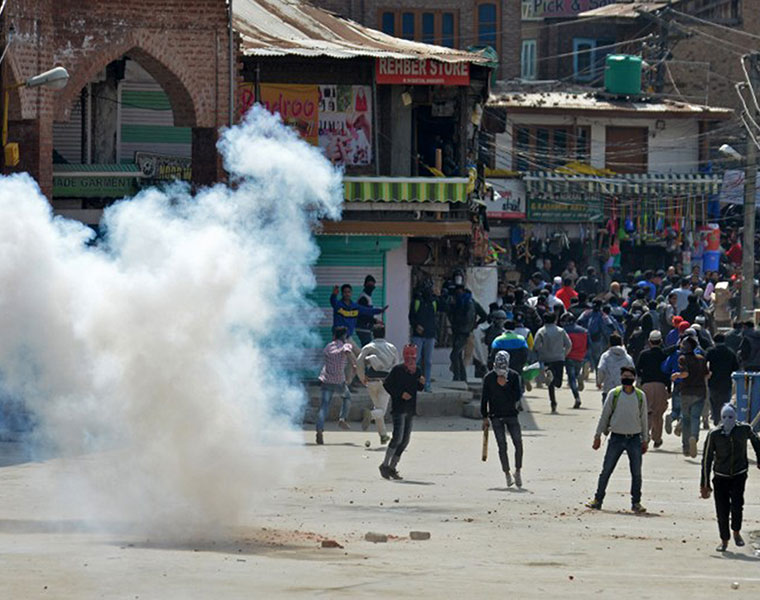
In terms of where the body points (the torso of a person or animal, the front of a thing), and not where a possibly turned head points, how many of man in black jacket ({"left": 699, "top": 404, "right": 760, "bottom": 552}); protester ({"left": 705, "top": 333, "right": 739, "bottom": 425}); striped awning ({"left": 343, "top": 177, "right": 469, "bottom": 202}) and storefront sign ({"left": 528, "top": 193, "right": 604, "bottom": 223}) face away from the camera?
1

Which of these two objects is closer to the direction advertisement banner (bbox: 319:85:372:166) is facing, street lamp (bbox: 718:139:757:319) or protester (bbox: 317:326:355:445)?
the protester

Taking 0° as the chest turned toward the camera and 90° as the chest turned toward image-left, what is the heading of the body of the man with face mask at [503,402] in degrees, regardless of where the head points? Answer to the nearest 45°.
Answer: approximately 0°

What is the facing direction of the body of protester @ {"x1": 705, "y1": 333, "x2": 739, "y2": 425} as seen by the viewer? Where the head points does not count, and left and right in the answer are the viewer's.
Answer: facing away from the viewer

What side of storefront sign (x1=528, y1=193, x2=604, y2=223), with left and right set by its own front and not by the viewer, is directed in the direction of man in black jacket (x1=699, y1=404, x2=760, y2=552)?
front
